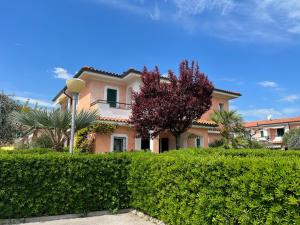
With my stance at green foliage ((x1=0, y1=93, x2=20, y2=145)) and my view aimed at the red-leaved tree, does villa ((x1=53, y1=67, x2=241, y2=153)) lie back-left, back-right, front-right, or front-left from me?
front-left

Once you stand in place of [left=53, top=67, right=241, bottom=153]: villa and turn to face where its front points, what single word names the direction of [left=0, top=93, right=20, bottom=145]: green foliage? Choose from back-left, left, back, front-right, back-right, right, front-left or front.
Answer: right

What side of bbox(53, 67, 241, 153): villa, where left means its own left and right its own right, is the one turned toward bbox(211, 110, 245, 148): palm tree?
left

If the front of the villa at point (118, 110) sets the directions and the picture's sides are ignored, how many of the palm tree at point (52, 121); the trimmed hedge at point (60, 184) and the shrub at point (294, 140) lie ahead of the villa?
2

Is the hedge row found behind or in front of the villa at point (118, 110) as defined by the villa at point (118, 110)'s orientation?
in front

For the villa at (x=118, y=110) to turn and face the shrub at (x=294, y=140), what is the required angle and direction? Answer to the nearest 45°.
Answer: approximately 135° to its left

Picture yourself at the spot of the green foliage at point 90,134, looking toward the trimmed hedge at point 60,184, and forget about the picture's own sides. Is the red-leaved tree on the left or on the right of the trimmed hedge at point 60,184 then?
left

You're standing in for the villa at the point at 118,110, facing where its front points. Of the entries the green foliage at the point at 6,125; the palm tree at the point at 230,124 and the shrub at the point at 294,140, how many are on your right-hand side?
1

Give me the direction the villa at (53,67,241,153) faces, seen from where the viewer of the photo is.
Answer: facing the viewer

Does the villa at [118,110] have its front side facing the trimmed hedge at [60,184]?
yes

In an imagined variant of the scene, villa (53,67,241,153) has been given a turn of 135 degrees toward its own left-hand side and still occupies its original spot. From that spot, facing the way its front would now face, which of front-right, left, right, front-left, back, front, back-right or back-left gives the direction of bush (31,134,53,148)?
back

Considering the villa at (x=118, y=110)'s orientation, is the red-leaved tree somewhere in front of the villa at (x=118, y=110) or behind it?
in front

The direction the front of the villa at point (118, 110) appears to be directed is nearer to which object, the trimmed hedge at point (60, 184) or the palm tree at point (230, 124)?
the trimmed hedge
